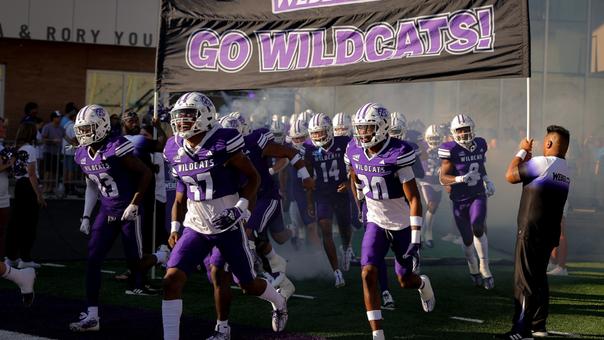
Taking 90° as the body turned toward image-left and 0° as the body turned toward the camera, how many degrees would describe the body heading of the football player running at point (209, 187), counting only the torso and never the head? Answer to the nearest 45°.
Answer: approximately 45°

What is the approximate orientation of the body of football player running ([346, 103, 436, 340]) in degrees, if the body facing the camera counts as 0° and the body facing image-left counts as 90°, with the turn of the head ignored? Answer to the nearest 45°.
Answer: approximately 45°

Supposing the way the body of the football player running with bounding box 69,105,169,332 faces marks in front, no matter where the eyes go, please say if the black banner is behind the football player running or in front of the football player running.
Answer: behind

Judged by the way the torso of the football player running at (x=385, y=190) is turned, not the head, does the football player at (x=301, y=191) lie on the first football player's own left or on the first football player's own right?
on the first football player's own right

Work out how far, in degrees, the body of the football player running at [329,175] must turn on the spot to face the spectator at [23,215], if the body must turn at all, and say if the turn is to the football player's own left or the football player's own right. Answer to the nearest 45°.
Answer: approximately 90° to the football player's own right

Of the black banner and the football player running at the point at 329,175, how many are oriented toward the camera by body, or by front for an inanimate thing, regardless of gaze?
2

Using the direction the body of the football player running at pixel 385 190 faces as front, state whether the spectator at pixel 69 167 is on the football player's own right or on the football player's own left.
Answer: on the football player's own right

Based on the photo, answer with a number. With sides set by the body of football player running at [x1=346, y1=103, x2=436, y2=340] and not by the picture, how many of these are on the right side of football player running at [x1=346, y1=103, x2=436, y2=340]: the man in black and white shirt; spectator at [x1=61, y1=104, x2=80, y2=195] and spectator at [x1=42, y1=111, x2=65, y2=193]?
2
